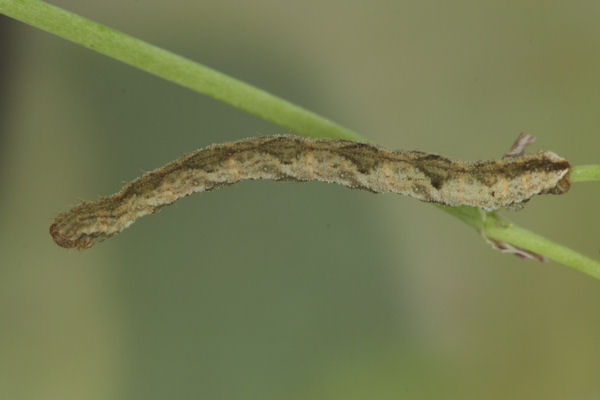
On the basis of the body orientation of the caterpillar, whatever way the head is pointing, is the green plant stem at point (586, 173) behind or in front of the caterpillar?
behind

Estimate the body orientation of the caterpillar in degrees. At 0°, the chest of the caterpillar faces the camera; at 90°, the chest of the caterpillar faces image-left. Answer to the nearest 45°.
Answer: approximately 90°
